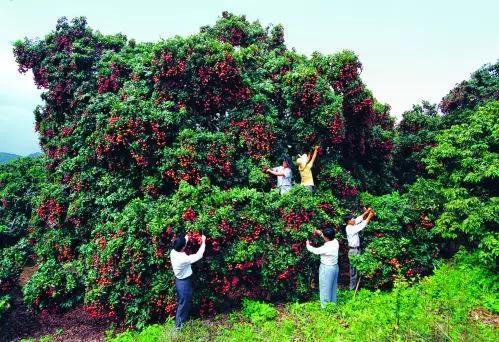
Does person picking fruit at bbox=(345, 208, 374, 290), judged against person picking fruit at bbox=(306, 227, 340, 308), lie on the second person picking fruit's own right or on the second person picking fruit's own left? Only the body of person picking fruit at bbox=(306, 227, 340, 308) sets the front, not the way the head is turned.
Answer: on the second person picking fruit's own right

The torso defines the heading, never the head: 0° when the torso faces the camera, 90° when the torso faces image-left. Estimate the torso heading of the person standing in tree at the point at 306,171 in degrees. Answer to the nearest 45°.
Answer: approximately 225°

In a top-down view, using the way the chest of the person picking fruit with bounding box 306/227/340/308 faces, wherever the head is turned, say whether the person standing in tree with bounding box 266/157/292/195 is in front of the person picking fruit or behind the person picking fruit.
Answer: in front

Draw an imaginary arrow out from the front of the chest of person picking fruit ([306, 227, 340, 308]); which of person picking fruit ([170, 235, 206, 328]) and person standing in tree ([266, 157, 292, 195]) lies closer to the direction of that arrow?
the person standing in tree

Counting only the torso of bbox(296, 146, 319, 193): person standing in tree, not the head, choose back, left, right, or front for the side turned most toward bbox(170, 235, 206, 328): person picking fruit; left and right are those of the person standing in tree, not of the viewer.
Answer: back

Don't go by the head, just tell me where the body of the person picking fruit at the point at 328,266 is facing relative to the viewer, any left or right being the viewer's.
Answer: facing away from the viewer and to the left of the viewer

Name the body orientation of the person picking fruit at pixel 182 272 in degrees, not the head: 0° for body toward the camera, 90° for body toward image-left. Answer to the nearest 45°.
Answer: approximately 225°
